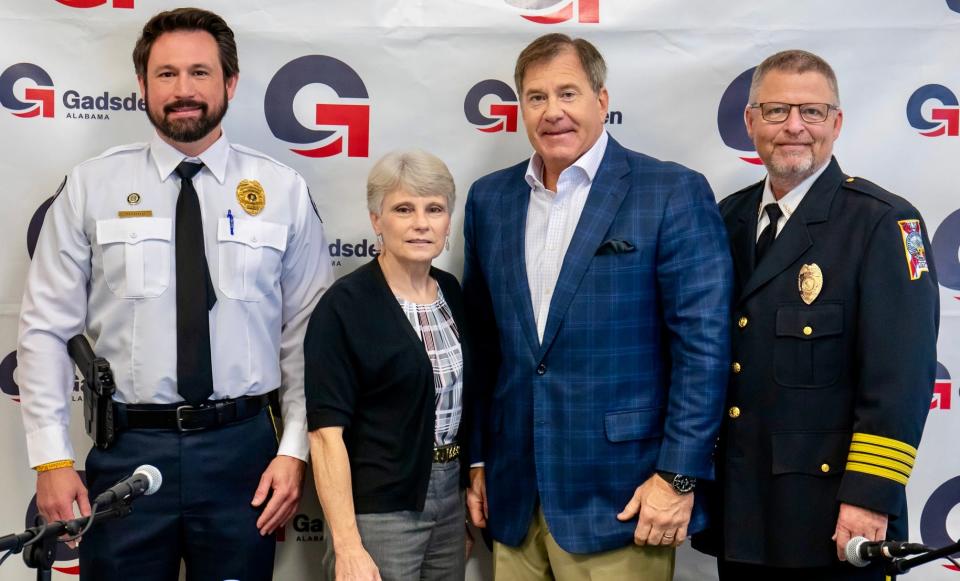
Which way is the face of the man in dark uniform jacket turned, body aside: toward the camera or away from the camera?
toward the camera

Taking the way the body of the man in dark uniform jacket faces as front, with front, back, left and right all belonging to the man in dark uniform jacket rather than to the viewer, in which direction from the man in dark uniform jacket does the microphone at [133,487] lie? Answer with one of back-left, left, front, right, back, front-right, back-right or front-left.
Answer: front

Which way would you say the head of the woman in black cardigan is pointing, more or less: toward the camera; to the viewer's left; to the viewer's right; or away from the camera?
toward the camera

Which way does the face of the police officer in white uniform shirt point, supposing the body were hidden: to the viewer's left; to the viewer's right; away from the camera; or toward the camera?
toward the camera

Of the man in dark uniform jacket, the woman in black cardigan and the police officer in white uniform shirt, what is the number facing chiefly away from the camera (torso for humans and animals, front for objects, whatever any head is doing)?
0

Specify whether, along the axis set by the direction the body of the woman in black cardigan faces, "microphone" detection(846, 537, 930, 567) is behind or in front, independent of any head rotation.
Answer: in front

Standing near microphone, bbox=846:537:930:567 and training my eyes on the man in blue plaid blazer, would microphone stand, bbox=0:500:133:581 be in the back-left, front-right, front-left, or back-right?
front-left

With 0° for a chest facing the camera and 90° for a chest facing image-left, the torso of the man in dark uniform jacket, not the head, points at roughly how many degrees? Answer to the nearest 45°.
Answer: approximately 45°

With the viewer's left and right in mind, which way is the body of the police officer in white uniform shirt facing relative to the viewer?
facing the viewer

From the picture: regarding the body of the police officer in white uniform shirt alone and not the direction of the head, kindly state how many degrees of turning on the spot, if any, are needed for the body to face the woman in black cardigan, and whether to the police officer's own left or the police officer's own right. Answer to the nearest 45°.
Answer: approximately 45° to the police officer's own left

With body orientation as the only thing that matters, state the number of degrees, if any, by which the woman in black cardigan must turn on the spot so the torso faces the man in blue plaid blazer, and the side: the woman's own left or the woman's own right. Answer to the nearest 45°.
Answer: approximately 45° to the woman's own left

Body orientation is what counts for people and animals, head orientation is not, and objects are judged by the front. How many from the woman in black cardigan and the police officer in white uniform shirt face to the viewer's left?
0
